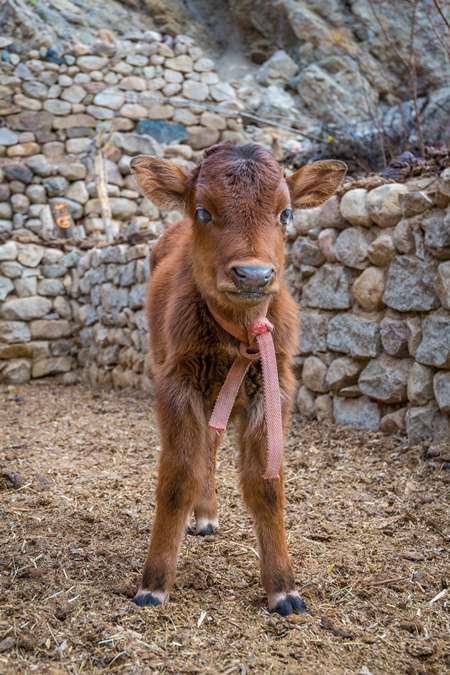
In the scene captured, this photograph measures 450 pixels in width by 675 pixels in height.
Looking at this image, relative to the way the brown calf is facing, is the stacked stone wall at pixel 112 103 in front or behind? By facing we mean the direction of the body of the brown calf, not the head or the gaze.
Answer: behind

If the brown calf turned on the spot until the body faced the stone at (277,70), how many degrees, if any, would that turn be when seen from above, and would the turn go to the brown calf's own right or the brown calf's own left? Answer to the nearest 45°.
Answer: approximately 180°

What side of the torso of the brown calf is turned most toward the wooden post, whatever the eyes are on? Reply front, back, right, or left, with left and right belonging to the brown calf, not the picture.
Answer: back

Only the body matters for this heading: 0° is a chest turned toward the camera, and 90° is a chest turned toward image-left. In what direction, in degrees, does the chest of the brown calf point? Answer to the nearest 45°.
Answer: approximately 0°
